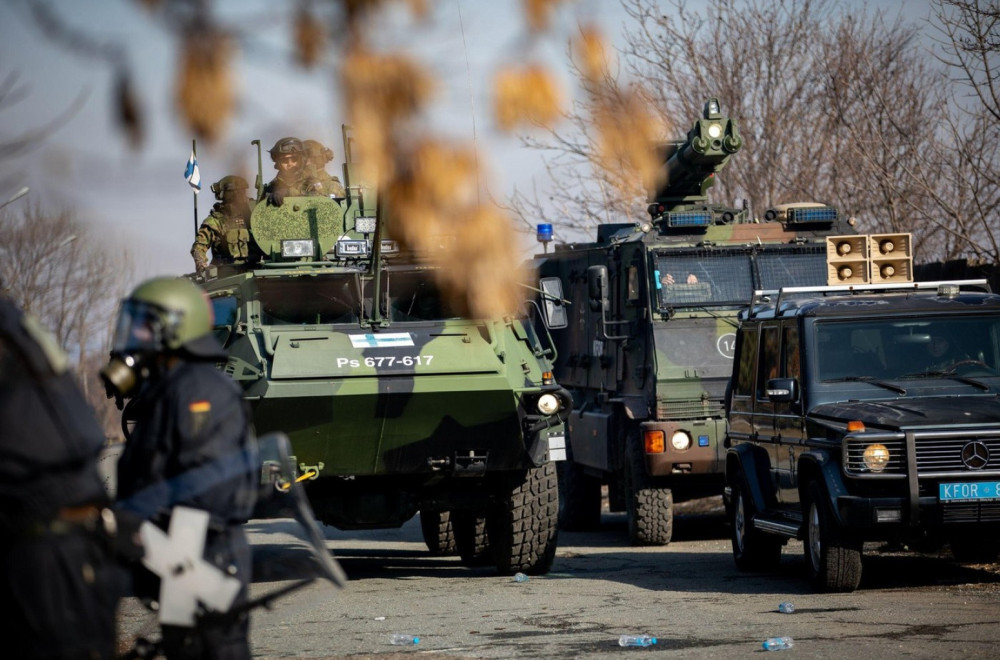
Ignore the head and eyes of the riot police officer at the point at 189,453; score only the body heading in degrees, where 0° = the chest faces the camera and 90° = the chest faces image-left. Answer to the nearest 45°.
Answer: approximately 90°

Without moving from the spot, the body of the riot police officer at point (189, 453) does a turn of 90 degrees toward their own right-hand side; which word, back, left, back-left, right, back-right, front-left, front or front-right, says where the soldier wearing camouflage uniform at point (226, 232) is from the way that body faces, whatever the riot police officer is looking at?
front

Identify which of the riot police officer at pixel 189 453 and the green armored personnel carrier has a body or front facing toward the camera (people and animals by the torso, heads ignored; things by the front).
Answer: the green armored personnel carrier

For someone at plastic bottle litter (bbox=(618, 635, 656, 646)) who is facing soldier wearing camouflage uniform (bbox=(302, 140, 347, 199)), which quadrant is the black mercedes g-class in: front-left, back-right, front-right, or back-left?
front-right

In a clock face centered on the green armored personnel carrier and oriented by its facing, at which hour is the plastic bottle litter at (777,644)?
The plastic bottle litter is roughly at 11 o'clock from the green armored personnel carrier.

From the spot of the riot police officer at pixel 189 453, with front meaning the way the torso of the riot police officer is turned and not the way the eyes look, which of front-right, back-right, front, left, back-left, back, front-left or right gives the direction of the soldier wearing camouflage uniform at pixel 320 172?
right

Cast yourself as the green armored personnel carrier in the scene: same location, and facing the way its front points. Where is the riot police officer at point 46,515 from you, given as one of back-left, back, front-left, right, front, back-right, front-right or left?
front

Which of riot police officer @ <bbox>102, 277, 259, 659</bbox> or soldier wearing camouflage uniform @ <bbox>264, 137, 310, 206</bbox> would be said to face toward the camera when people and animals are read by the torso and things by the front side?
the soldier wearing camouflage uniform

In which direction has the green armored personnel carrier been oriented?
toward the camera

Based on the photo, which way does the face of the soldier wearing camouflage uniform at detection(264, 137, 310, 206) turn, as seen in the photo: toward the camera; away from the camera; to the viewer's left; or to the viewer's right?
toward the camera

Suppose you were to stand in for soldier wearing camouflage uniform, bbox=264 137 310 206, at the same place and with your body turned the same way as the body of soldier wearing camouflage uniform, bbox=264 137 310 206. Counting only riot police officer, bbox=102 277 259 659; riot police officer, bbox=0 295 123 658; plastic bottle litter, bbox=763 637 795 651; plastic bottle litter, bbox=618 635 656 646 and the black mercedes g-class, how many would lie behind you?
0

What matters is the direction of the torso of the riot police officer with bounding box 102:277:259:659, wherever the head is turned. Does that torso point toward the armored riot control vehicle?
no

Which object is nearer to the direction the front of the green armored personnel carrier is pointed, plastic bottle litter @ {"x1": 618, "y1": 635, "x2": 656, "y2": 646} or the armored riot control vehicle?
the plastic bottle litter

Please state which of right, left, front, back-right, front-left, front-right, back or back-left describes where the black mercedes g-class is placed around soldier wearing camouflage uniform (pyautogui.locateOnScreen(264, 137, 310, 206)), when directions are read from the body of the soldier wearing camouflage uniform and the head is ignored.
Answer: front-left
